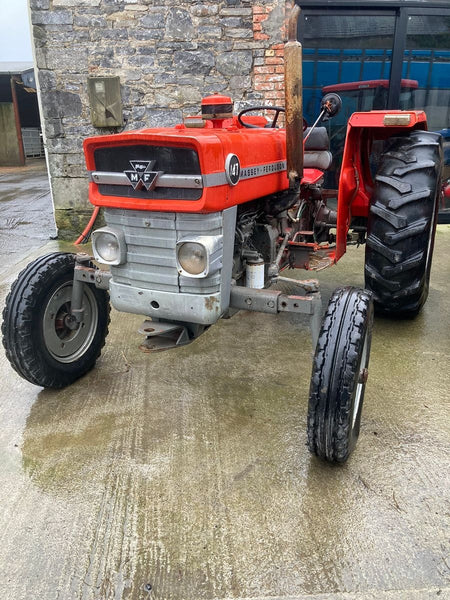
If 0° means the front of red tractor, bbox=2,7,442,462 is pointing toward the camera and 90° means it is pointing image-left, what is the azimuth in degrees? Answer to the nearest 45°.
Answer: approximately 45°
